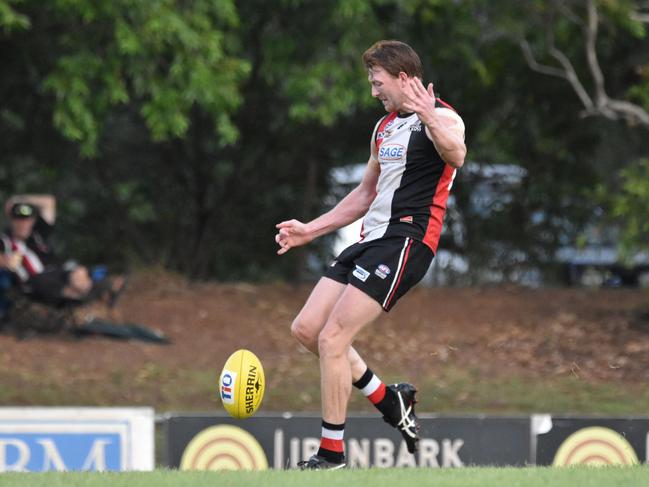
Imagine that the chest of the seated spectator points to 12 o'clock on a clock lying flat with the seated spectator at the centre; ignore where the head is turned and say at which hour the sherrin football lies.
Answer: The sherrin football is roughly at 1 o'clock from the seated spectator.

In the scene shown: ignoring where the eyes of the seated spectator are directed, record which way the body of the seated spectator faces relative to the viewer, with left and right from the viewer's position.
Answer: facing the viewer and to the right of the viewer
